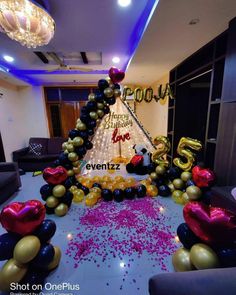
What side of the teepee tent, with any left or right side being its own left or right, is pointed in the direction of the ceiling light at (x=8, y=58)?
right

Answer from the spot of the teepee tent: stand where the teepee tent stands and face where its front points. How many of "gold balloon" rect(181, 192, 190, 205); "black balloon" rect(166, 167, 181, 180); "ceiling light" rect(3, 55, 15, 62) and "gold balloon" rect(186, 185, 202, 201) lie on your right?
1

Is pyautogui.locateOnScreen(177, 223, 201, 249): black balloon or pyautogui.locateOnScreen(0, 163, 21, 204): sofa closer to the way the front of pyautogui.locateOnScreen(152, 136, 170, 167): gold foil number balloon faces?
the black balloon

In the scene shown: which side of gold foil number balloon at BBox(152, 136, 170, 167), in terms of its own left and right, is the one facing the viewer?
front

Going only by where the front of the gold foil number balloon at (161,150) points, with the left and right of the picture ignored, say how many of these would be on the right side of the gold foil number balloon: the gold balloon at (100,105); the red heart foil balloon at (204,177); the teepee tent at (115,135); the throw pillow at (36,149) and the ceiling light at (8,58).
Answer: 4

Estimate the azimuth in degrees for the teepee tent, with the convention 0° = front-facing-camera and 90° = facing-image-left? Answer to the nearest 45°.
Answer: approximately 0°

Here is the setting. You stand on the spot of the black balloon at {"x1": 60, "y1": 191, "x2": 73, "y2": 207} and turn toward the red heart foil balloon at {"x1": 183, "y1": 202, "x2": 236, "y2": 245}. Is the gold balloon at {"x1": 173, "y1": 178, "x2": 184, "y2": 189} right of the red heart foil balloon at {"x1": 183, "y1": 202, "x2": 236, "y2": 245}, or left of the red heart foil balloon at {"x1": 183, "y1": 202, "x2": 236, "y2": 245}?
left

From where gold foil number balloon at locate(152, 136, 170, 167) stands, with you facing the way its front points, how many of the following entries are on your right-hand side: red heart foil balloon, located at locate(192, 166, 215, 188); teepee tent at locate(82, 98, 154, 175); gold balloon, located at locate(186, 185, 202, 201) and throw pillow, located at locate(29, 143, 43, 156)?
2

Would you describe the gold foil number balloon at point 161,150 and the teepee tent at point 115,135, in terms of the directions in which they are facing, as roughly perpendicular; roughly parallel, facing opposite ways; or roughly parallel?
roughly parallel

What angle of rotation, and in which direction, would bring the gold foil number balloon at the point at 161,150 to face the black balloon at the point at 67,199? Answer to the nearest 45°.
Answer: approximately 45° to its right

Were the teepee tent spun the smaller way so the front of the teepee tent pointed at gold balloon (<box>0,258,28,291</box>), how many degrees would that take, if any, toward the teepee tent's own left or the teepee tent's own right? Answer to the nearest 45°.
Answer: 0° — it already faces it

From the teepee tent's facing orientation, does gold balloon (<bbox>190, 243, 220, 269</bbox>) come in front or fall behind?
in front

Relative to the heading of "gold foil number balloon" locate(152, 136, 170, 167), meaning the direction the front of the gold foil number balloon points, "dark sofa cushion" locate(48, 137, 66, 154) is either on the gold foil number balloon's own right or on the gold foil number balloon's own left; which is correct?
on the gold foil number balloon's own right

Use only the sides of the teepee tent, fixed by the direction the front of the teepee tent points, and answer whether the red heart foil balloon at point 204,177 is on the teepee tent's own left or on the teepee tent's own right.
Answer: on the teepee tent's own left

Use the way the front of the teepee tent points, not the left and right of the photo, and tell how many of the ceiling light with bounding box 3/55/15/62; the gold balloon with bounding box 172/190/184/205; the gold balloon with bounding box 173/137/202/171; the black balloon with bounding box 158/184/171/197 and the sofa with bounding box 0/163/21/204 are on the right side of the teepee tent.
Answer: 2

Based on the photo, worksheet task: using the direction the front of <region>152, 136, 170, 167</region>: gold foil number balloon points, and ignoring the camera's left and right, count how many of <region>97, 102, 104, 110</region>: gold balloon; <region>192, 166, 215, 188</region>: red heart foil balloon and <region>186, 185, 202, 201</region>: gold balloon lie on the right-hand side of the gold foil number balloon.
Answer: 1

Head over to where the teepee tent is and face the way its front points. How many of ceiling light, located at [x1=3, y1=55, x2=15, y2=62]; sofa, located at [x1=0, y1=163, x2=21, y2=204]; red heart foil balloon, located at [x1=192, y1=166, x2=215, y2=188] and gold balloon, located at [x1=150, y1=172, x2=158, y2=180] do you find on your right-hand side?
2
